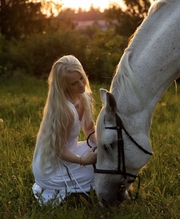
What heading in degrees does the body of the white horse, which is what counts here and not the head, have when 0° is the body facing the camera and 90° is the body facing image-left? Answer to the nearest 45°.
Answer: approximately 90°

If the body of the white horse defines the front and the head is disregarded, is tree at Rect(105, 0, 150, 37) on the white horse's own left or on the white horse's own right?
on the white horse's own right
